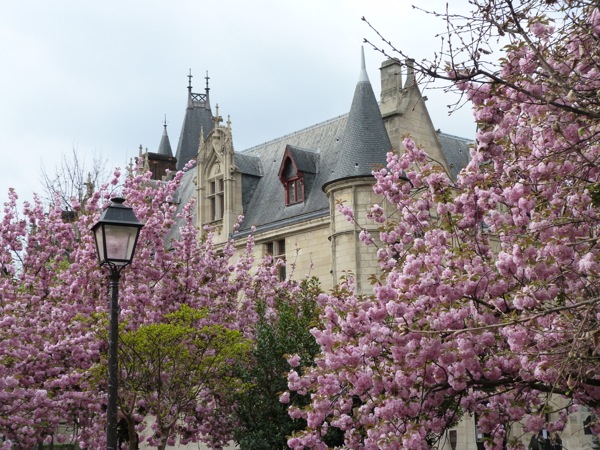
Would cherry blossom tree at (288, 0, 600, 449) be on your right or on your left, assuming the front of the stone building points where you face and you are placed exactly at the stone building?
on your left

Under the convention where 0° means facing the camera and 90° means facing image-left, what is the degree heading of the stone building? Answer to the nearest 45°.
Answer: approximately 45°
